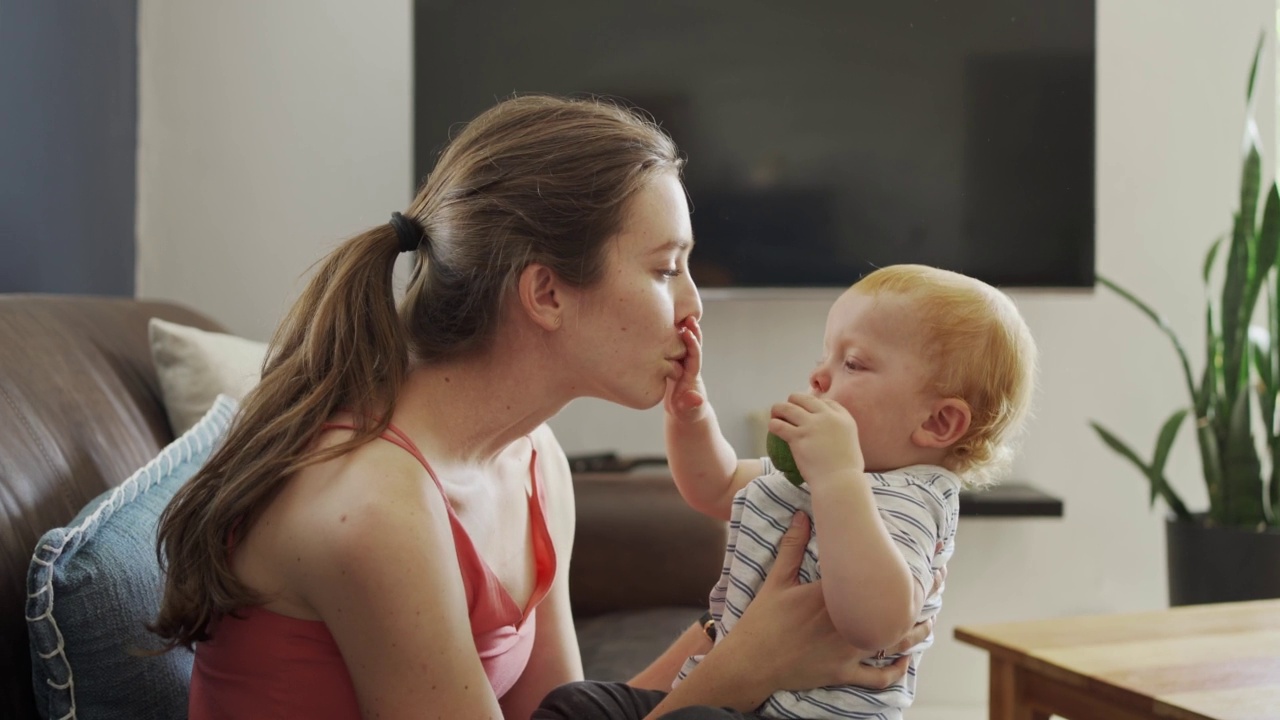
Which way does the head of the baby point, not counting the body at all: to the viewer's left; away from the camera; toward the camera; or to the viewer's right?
to the viewer's left

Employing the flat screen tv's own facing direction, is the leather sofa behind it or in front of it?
in front

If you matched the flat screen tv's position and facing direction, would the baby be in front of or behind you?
in front

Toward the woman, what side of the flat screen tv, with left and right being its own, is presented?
front

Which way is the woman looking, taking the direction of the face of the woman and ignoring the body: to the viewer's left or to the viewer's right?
to the viewer's right

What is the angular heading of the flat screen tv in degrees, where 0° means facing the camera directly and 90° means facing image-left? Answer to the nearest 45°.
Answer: approximately 0°
